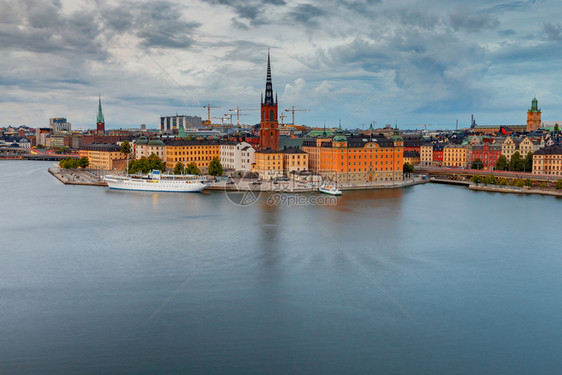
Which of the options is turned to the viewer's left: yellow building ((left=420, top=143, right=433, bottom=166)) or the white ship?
the white ship

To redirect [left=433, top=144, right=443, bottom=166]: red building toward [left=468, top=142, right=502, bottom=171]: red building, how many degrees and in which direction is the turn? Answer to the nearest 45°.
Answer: approximately 45° to its left

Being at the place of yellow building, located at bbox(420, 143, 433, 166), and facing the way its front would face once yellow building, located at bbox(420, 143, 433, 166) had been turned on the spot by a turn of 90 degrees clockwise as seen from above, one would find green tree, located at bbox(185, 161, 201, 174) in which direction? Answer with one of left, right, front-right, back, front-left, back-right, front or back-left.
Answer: front-left

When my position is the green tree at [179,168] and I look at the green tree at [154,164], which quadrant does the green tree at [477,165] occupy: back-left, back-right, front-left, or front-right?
back-right

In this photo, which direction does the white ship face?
to the viewer's left

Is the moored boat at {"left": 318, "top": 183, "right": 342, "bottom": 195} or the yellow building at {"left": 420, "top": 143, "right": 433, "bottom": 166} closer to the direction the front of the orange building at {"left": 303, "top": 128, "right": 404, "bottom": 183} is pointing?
the moored boat

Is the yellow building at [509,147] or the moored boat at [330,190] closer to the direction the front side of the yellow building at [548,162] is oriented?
the moored boat

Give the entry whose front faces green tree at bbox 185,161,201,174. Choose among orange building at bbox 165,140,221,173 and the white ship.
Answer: the orange building

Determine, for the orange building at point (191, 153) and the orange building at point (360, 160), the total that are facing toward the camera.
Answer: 2

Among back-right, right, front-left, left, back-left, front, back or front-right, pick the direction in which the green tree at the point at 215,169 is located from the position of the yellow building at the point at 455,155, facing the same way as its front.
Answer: front-right

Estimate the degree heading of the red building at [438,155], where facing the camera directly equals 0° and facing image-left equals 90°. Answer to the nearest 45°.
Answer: approximately 0°

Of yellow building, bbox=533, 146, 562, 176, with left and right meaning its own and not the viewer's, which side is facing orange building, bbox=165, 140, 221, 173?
right

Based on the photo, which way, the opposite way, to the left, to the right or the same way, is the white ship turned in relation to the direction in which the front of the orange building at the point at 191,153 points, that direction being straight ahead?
to the right
